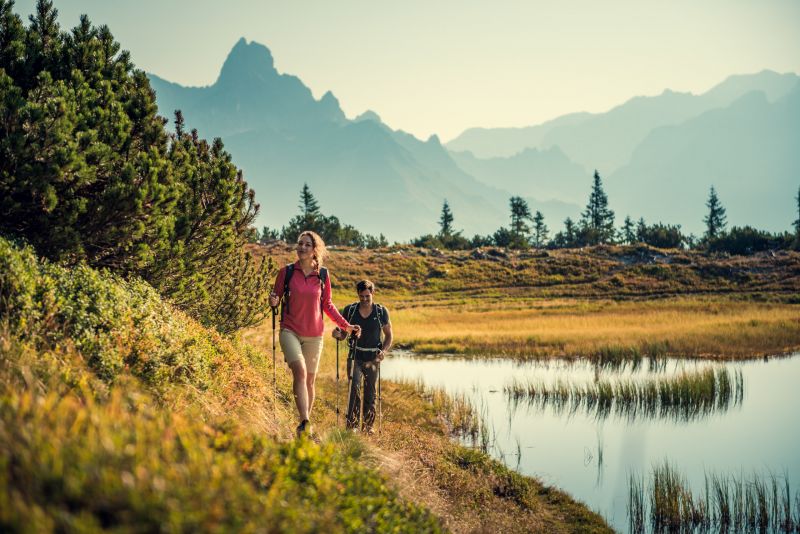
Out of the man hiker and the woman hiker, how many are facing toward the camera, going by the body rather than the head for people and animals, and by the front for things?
2

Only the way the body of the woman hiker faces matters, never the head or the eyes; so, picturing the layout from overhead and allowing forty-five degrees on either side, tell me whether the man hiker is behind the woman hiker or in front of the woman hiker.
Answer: behind

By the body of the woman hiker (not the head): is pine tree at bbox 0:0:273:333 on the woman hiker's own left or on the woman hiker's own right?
on the woman hiker's own right

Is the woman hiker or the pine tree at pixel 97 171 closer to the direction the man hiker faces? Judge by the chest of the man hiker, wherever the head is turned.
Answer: the woman hiker

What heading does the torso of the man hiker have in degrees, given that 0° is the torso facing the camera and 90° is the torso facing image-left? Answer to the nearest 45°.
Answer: approximately 0°
